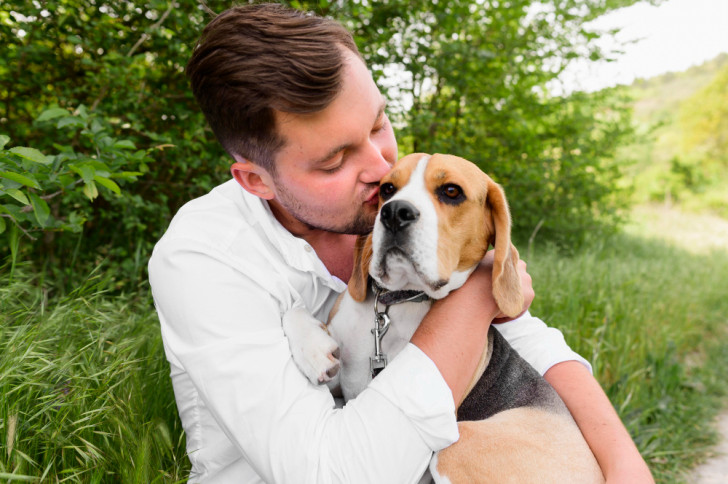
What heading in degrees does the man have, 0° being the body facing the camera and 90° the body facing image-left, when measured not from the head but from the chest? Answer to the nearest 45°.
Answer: approximately 315°

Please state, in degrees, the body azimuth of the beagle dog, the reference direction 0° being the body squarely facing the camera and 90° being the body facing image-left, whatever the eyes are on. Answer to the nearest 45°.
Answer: approximately 45°

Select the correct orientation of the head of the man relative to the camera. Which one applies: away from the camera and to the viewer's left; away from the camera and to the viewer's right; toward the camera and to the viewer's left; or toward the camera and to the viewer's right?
toward the camera and to the viewer's right
